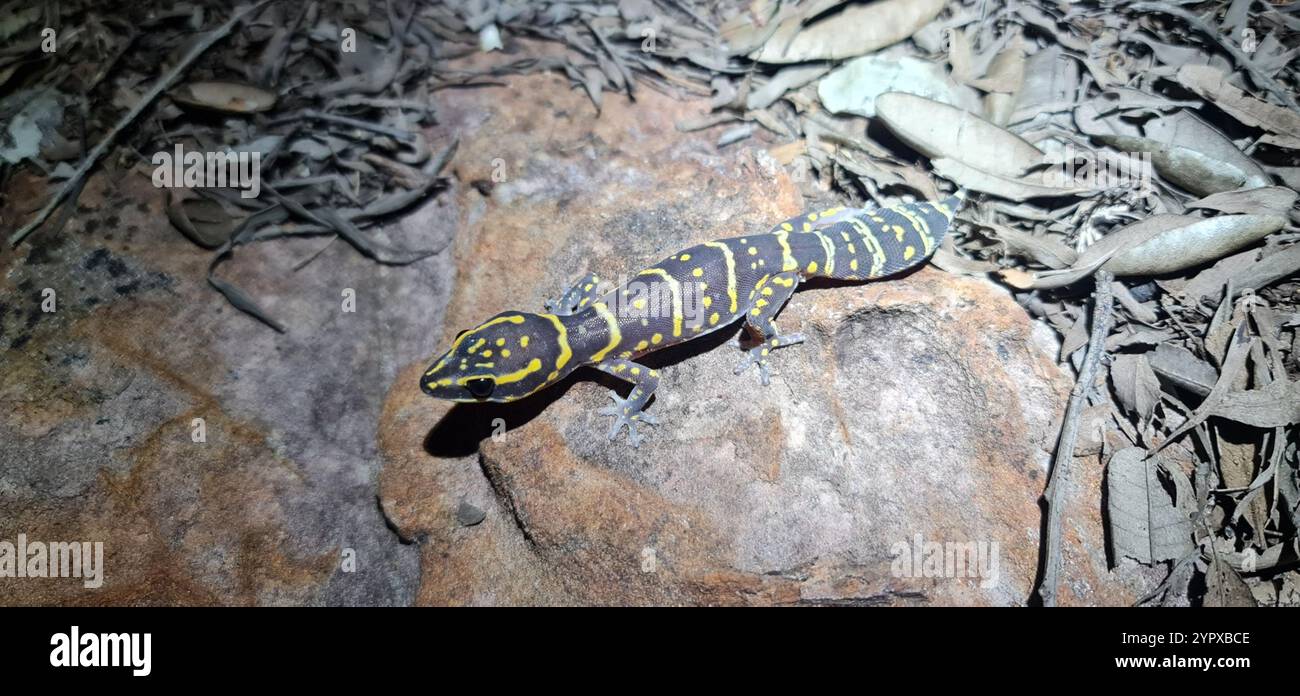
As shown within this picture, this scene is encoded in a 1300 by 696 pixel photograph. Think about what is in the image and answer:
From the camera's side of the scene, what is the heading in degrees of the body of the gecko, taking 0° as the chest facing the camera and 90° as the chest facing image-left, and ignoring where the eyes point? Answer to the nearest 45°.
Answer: approximately 45°

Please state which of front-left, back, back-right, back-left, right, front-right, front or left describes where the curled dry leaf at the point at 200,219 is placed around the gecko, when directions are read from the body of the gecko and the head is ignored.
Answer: front-right

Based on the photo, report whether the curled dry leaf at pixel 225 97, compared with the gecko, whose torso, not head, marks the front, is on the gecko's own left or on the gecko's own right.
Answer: on the gecko's own right

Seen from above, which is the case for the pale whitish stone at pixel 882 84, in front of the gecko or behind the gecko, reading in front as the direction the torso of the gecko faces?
behind

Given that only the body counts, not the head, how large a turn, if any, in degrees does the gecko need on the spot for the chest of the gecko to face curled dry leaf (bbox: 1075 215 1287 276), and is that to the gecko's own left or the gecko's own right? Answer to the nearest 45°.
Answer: approximately 135° to the gecko's own left

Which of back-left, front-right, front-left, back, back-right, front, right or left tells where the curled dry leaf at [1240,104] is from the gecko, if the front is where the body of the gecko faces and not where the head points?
back-left

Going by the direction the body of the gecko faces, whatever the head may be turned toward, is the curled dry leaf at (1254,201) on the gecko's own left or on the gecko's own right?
on the gecko's own left
